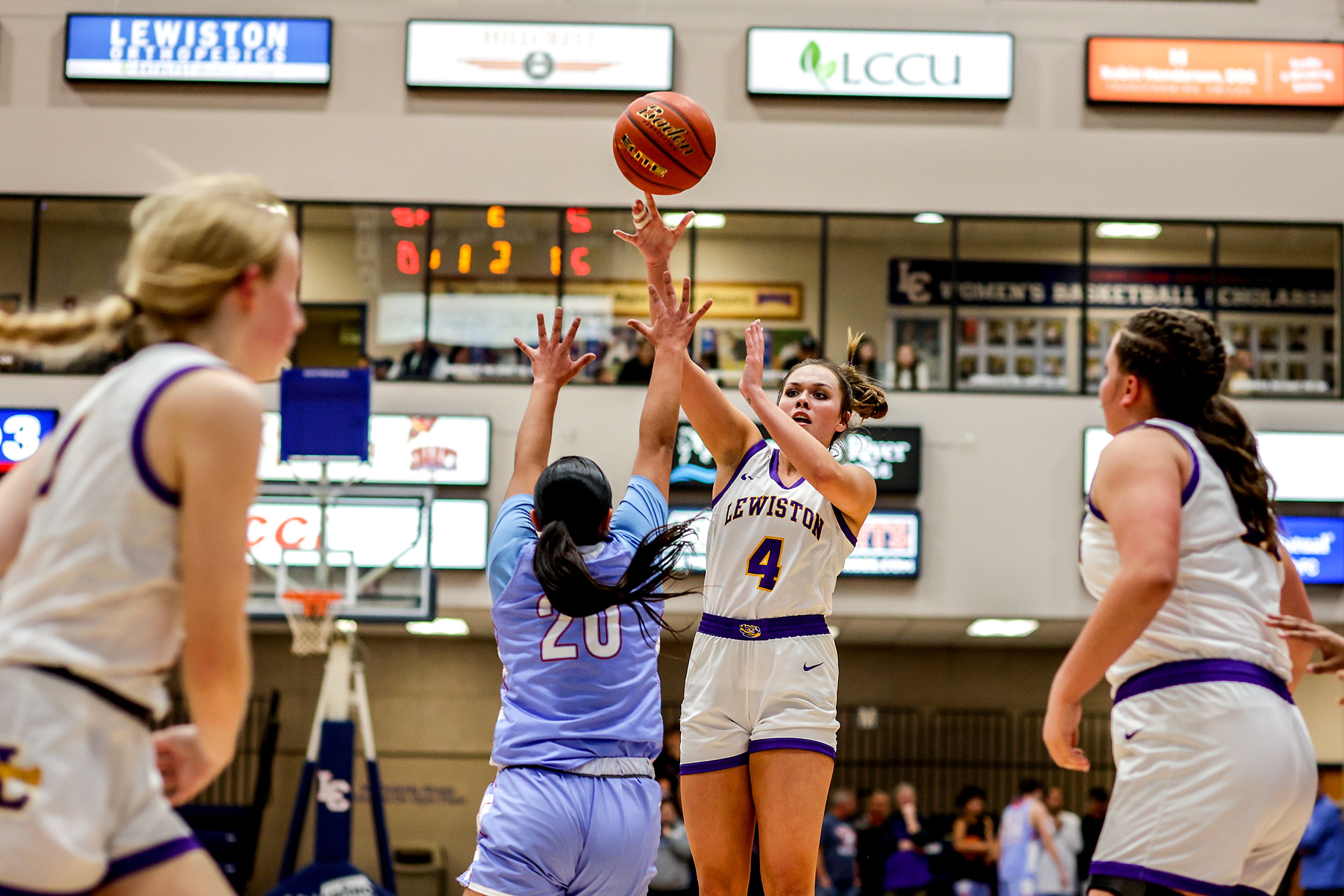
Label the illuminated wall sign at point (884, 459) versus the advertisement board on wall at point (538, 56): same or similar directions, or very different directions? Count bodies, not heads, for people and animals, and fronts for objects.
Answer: same or similar directions

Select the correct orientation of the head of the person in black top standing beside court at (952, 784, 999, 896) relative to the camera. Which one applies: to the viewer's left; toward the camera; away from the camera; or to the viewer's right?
toward the camera

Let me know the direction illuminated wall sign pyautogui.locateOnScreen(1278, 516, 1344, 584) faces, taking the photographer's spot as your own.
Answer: facing the viewer

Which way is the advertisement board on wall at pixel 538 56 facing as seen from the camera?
toward the camera

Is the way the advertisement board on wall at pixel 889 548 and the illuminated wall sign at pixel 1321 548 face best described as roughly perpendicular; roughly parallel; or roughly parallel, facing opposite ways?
roughly parallel

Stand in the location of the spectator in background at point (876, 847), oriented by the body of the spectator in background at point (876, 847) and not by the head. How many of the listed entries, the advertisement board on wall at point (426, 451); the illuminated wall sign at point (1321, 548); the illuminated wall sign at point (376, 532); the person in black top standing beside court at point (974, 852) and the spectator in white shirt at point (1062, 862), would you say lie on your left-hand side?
3

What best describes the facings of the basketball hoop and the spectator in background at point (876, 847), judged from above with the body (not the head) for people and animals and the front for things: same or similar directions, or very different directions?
same or similar directions

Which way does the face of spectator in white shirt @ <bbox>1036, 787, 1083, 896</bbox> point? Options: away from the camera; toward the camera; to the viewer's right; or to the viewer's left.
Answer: toward the camera

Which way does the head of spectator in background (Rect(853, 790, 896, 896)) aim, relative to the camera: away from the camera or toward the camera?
toward the camera

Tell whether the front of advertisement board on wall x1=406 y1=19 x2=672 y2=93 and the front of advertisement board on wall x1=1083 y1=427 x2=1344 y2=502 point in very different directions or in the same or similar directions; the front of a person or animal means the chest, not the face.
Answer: same or similar directions

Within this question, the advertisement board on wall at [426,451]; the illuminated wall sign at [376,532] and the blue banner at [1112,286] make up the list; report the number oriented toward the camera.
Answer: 3

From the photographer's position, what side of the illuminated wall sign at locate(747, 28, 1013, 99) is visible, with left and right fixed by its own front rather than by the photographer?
front

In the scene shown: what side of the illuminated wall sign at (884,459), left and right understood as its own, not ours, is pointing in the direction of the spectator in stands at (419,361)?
right
